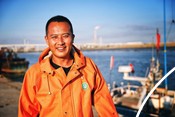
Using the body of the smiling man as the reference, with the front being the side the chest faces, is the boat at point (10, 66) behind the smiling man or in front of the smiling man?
behind

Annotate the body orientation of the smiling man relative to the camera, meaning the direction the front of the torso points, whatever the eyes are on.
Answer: toward the camera
